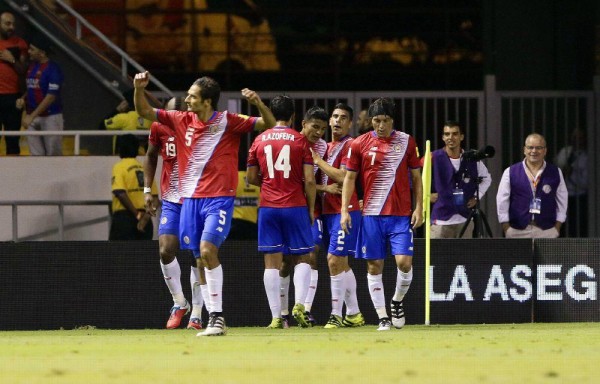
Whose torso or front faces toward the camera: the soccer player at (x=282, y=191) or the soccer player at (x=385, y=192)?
the soccer player at (x=385, y=192)

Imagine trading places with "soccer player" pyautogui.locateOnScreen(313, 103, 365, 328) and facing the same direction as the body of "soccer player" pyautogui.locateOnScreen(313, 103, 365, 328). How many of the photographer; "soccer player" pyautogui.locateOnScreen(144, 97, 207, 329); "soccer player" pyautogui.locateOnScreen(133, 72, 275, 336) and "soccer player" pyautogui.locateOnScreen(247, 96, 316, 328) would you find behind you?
1

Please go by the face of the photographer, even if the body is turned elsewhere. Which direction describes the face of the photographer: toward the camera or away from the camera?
toward the camera

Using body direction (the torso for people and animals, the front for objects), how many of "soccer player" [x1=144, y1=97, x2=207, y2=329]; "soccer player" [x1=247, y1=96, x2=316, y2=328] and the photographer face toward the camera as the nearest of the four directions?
2

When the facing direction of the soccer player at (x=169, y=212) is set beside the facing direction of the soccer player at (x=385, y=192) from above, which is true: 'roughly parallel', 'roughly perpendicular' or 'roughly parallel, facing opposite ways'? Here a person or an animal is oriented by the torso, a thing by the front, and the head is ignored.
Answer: roughly parallel

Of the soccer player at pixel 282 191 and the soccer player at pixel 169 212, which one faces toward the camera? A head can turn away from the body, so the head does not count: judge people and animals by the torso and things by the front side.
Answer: the soccer player at pixel 169 212

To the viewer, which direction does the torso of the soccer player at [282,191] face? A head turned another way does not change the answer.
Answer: away from the camera

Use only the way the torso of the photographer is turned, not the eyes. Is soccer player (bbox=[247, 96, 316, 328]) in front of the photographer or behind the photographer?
in front

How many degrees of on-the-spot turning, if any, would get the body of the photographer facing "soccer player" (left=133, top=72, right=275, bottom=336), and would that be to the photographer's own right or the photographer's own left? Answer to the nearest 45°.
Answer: approximately 45° to the photographer's own right

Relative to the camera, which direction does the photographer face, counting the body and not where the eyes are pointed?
toward the camera

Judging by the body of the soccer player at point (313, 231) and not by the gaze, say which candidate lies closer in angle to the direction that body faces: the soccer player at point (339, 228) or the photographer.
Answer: the soccer player

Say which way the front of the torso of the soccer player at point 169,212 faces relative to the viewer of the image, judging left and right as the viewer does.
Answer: facing the viewer

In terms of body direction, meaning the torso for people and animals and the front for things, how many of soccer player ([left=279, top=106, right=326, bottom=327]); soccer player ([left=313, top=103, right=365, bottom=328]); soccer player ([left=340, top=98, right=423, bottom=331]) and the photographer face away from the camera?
0

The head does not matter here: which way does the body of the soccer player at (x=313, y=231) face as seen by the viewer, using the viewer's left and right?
facing the viewer and to the right of the viewer

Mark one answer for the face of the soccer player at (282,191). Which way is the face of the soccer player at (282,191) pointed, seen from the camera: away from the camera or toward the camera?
away from the camera

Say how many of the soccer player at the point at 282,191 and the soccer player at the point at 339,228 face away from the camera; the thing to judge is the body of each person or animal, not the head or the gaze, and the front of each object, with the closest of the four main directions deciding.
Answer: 1
